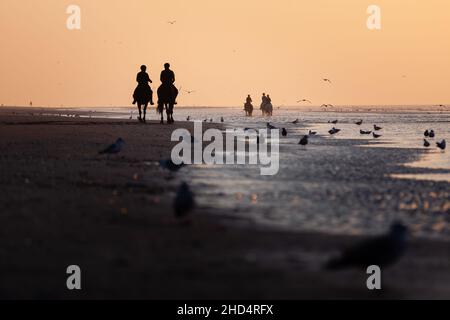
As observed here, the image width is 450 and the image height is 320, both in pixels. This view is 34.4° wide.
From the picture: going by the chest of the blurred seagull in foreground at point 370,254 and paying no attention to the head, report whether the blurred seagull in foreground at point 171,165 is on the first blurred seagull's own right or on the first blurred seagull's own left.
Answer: on the first blurred seagull's own left

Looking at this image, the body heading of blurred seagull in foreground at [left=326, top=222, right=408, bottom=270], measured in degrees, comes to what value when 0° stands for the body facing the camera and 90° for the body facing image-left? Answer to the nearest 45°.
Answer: approximately 270°

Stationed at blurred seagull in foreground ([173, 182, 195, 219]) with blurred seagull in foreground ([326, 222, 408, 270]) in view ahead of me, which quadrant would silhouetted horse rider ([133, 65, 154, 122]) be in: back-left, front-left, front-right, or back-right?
back-left

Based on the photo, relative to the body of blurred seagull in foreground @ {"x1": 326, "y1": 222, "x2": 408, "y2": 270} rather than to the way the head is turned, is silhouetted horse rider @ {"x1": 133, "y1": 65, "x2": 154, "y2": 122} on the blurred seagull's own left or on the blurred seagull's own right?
on the blurred seagull's own left

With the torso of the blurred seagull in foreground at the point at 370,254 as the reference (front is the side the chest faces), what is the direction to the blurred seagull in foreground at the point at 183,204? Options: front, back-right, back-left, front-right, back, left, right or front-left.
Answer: back-left
